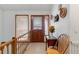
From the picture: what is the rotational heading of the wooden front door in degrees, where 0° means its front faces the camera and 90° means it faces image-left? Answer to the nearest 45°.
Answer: approximately 0°

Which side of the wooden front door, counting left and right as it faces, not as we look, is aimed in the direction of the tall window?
right
